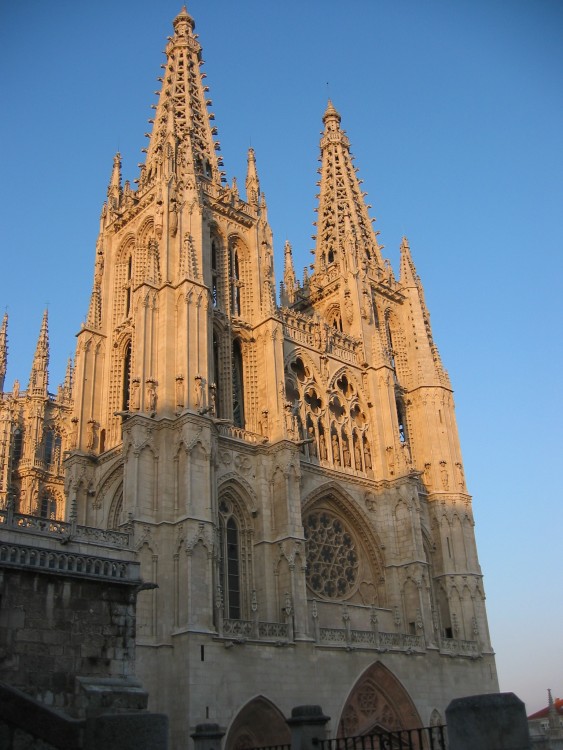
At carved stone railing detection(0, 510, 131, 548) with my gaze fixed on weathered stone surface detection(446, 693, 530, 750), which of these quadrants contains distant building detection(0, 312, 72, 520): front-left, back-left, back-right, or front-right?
back-left

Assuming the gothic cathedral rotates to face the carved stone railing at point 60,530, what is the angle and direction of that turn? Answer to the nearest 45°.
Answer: approximately 45° to its right

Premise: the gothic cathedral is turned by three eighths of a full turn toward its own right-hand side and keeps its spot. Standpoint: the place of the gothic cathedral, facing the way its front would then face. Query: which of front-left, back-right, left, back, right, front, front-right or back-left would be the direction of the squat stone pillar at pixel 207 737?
left

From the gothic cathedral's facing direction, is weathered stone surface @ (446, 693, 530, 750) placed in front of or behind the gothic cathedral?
in front
